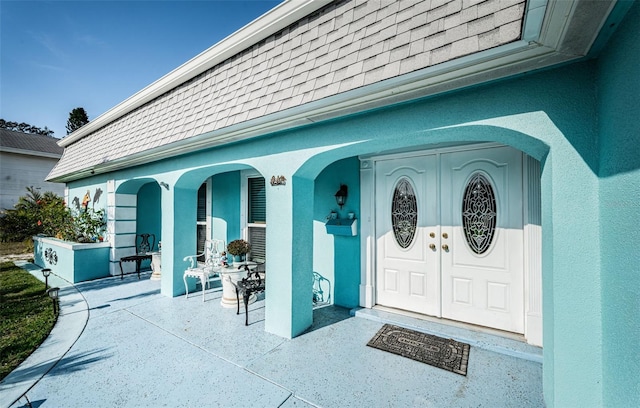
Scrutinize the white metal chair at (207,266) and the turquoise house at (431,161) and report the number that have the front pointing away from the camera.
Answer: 0

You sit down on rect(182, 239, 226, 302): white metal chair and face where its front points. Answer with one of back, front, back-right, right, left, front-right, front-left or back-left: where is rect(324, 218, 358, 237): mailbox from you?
left

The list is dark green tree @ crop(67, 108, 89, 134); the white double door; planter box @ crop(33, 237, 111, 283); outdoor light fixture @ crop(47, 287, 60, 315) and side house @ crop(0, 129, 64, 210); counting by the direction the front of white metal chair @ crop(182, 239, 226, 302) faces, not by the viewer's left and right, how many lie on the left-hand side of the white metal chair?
1

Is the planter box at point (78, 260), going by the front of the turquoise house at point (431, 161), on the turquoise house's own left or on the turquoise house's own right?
on the turquoise house's own right

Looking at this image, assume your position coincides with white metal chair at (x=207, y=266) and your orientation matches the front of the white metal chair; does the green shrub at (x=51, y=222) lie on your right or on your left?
on your right

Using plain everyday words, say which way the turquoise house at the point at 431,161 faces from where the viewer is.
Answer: facing the viewer and to the left of the viewer

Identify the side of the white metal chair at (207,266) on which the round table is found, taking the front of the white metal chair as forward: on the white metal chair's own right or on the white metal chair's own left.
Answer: on the white metal chair's own left

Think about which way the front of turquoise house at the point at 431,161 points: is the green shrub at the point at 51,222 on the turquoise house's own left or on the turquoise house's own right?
on the turquoise house's own right

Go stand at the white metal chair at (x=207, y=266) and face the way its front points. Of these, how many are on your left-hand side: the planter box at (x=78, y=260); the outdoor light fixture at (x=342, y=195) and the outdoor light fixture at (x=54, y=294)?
1

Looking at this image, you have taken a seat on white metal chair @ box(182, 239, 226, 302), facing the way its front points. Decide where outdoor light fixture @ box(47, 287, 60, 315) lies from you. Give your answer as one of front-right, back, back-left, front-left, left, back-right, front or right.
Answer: front-right

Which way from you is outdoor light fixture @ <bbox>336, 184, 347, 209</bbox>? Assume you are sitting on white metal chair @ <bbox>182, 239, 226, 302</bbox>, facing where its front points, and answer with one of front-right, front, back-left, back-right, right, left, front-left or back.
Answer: left
